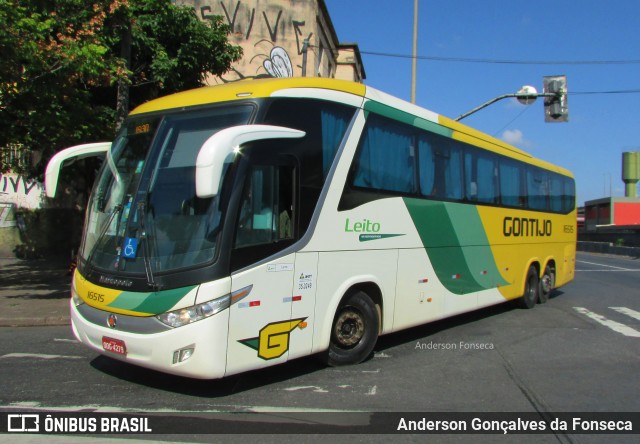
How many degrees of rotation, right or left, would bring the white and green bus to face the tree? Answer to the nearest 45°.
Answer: approximately 90° to its right

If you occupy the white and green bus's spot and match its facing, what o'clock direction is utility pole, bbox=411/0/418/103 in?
The utility pole is roughly at 5 o'clock from the white and green bus.

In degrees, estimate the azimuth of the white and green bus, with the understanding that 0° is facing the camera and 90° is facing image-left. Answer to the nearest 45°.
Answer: approximately 45°

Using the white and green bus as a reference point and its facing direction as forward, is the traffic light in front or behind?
behind

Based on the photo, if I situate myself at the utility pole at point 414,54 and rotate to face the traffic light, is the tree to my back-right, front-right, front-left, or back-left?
back-right
